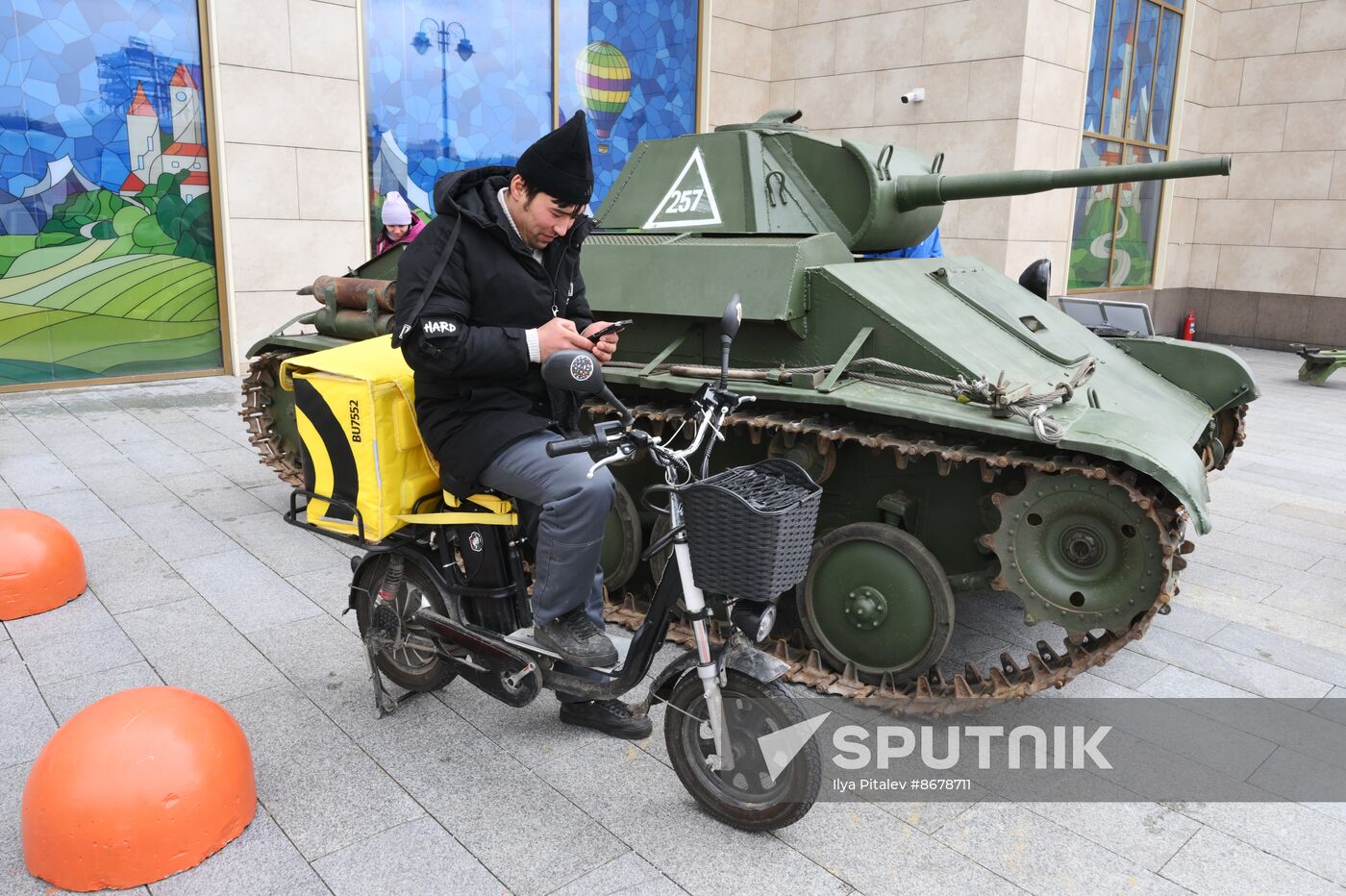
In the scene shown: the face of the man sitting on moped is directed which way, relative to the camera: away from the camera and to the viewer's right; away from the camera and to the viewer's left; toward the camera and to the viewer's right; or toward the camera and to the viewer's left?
toward the camera and to the viewer's right

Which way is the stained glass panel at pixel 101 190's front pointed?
toward the camera

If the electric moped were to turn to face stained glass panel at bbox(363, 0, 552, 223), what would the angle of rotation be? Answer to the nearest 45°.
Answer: approximately 135° to its left

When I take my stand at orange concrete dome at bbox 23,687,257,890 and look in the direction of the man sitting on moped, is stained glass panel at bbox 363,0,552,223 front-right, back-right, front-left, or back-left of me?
front-left

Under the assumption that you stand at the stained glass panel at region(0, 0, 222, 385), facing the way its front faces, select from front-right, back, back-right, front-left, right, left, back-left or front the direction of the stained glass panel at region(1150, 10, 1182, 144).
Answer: left

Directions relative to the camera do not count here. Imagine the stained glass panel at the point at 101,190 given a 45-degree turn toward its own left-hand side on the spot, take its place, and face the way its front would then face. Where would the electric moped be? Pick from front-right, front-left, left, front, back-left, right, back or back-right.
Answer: front-right

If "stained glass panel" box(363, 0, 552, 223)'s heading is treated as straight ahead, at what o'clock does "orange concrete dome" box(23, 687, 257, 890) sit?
The orange concrete dome is roughly at 12 o'clock from the stained glass panel.

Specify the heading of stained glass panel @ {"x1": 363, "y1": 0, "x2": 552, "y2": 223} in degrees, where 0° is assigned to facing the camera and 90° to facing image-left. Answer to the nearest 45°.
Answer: approximately 0°

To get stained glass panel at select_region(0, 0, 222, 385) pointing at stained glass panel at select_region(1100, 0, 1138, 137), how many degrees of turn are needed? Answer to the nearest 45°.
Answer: approximately 90° to its left

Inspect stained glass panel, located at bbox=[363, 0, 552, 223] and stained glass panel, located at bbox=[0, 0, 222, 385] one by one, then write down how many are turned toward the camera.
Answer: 2

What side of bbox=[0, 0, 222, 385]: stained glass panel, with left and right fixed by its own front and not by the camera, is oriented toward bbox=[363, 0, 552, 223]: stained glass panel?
left

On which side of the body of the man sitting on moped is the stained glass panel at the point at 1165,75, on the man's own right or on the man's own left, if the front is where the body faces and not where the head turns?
on the man's own left

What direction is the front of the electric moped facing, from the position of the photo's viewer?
facing the viewer and to the right of the viewer
